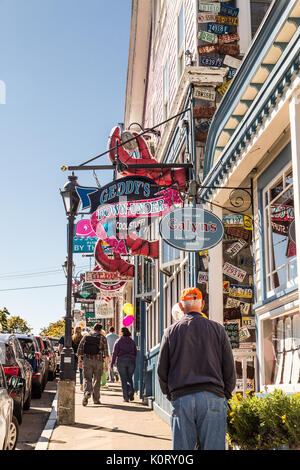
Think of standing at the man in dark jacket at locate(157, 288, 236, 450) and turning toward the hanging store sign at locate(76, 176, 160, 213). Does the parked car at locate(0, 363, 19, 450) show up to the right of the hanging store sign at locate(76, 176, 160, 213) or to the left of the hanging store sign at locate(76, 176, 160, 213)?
left

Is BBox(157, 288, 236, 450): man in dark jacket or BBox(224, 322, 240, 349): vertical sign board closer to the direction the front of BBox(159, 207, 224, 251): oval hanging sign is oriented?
the man in dark jacket

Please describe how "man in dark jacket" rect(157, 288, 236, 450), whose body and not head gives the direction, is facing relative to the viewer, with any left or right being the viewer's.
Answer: facing away from the viewer

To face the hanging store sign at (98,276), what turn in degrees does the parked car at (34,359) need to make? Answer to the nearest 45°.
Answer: approximately 45° to its right

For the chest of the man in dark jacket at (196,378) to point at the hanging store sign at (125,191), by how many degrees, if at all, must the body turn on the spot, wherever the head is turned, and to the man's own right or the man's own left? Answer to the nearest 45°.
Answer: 0° — they already face it

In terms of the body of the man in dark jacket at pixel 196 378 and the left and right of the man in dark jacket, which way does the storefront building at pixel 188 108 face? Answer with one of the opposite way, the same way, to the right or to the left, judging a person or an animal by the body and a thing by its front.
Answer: to the left

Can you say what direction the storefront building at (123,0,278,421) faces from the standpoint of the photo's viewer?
facing to the left of the viewer

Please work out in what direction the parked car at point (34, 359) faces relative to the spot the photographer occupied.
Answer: facing away from the viewer

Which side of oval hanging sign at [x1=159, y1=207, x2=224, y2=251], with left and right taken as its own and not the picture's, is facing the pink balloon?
back

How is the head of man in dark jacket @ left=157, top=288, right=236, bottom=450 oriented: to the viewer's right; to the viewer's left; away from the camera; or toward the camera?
away from the camera

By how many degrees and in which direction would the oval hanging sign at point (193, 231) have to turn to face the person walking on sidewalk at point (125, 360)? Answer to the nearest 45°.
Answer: approximately 180°

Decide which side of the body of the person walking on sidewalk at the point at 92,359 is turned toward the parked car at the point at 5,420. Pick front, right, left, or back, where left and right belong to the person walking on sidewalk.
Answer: back

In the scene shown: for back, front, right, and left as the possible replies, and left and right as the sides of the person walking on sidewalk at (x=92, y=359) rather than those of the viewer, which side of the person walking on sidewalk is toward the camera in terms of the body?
back

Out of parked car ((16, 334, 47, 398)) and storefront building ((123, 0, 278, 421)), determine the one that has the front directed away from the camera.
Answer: the parked car

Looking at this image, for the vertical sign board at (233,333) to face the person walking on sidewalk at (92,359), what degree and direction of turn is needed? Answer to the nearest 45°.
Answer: approximately 135° to its right

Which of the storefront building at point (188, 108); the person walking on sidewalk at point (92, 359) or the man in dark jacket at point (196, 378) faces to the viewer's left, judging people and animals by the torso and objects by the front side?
the storefront building
